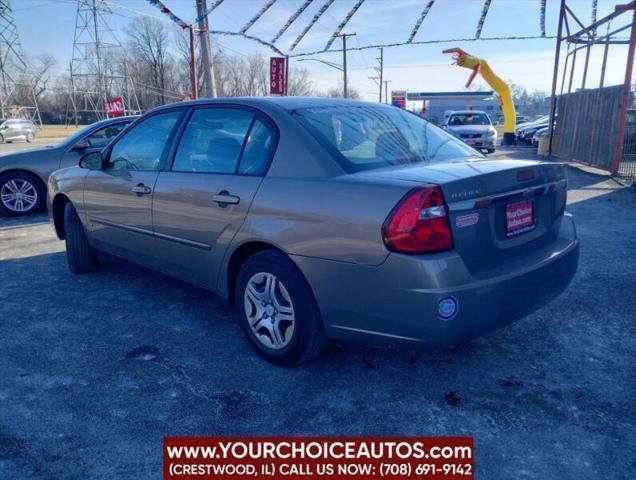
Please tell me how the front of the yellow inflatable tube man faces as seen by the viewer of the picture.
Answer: facing to the left of the viewer

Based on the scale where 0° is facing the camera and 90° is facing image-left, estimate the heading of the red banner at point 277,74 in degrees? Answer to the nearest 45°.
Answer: approximately 0°

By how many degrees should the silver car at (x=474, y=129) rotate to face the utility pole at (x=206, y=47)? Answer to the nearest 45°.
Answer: approximately 90° to its right

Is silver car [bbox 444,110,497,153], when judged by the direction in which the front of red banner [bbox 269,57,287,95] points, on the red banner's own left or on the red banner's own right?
on the red banner's own left

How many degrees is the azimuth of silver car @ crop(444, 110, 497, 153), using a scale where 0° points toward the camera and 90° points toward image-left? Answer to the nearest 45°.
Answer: approximately 0°

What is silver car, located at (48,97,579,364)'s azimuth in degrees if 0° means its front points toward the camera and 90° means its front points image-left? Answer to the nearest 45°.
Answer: approximately 135°
